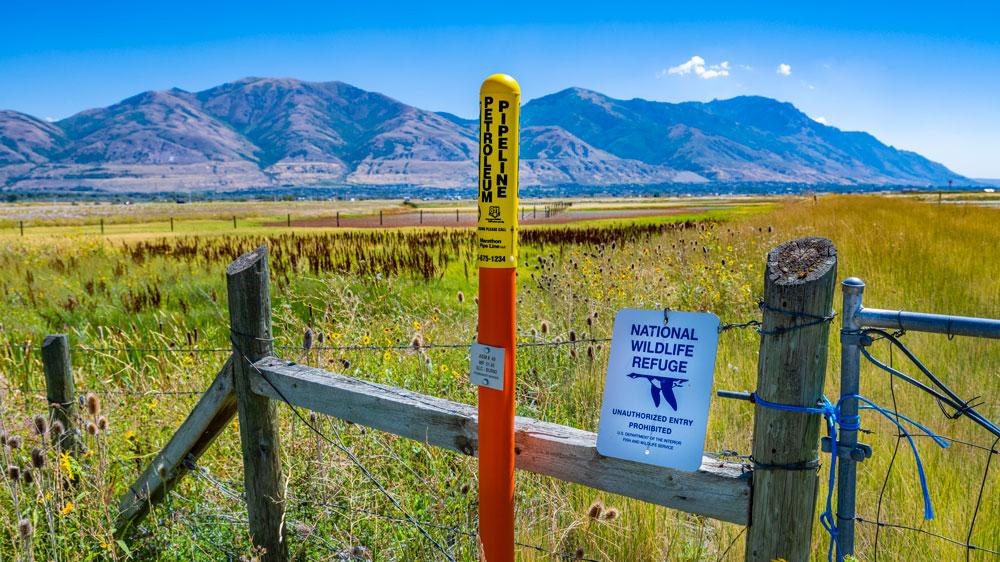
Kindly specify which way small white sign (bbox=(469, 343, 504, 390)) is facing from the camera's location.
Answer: facing the viewer and to the left of the viewer

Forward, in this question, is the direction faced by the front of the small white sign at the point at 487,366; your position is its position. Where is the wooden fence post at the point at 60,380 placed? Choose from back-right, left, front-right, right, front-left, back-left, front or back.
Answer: right

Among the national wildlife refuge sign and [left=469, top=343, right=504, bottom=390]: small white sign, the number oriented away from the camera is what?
0

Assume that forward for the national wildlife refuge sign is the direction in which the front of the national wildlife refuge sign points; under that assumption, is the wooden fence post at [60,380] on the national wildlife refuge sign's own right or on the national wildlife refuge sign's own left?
on the national wildlife refuge sign's own right

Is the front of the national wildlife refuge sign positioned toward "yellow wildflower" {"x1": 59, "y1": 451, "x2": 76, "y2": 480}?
no

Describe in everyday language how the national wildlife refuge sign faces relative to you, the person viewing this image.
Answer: facing the viewer

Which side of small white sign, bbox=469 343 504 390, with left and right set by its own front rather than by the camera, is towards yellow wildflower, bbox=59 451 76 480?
right
